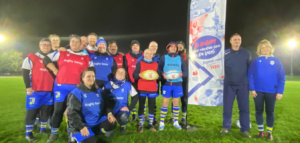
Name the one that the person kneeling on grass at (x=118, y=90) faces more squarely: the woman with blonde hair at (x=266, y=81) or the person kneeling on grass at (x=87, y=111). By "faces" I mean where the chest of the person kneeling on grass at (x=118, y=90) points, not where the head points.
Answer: the person kneeling on grass

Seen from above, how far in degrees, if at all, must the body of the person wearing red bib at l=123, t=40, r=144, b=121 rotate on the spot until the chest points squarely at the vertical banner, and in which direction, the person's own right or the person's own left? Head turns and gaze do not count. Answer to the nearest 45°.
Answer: approximately 45° to the person's own left

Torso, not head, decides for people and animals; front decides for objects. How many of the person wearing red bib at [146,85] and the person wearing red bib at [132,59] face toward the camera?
2

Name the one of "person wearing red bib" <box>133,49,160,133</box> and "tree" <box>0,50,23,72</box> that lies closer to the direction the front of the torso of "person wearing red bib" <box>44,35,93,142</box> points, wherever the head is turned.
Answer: the person wearing red bib

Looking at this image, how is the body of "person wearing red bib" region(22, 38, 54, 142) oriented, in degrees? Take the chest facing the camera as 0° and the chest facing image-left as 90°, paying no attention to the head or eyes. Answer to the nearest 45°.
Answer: approximately 315°

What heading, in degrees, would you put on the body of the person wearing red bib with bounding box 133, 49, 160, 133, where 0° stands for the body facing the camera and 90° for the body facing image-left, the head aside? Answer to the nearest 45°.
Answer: approximately 0°

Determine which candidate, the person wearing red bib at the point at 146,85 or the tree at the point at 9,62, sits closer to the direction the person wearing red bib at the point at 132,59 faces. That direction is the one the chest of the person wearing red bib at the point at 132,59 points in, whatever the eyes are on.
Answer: the person wearing red bib
